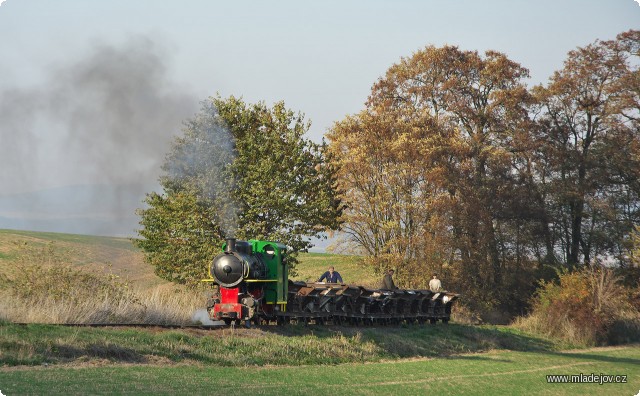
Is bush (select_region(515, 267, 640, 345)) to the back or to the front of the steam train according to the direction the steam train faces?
to the back

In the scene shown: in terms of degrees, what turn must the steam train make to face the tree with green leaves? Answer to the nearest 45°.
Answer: approximately 135° to its right

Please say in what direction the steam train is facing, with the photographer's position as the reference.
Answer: facing the viewer and to the left of the viewer
